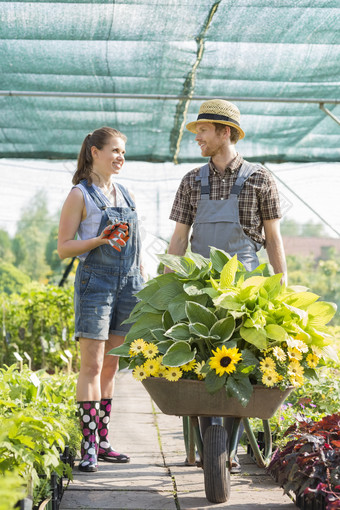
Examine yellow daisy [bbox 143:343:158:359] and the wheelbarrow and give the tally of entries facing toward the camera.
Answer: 2

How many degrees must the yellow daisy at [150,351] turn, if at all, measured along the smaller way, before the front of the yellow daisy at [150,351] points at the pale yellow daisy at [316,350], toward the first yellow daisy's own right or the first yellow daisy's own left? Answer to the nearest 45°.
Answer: approximately 90° to the first yellow daisy's own left

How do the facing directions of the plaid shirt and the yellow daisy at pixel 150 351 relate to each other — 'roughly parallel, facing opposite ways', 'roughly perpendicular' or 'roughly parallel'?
roughly parallel

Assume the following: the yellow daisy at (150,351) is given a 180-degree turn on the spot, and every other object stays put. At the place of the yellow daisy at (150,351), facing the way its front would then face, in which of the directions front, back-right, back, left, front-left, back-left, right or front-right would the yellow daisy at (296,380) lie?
right

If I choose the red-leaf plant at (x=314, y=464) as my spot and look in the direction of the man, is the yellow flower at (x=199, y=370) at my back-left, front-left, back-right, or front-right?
front-left

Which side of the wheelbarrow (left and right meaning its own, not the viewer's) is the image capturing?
front

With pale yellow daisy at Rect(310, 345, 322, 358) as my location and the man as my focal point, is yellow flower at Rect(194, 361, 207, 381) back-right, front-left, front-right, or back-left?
front-left

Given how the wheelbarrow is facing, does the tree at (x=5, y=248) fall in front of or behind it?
behind

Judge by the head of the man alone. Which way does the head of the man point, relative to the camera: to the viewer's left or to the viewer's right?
to the viewer's left

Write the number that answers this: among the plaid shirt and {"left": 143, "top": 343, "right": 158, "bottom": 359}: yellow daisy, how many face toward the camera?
2

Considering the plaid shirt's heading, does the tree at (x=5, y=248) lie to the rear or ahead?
to the rear

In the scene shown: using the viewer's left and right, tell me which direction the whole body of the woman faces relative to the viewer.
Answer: facing the viewer and to the right of the viewer
